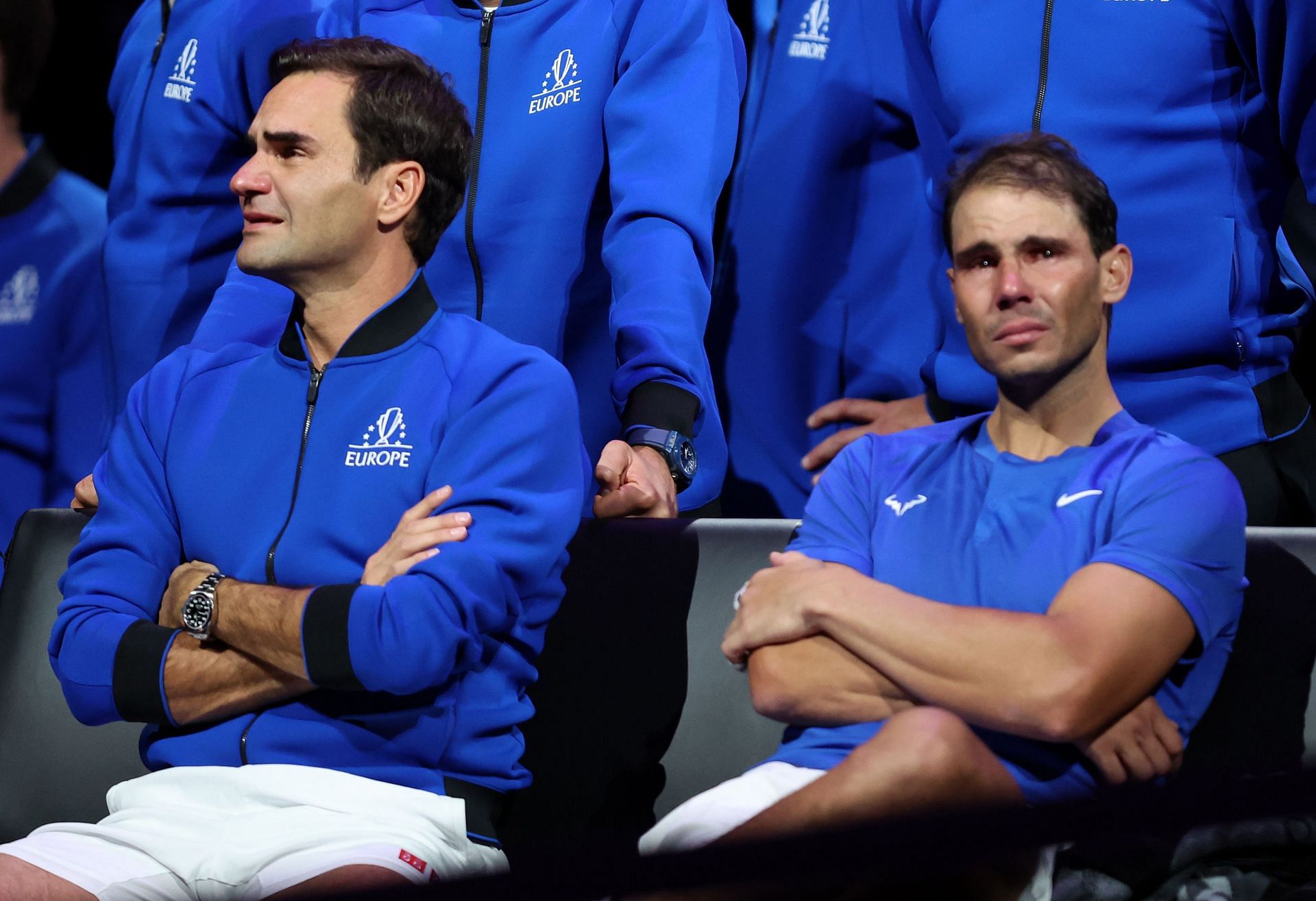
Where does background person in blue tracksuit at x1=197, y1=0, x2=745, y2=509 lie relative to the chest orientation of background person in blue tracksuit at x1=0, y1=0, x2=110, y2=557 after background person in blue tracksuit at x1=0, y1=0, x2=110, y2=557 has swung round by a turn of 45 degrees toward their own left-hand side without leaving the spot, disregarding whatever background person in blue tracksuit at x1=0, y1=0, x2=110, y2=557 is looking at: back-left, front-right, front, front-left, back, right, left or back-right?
front-left

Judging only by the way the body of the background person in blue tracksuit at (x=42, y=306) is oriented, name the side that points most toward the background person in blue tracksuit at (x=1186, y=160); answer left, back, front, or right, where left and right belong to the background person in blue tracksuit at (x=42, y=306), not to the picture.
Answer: left

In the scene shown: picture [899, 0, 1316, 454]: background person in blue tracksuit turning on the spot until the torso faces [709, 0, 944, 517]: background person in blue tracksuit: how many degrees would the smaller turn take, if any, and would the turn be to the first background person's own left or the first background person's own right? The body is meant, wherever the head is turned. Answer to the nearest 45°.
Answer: approximately 90° to the first background person's own right

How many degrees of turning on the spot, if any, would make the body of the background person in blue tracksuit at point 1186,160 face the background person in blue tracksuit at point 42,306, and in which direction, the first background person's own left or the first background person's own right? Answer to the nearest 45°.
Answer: approximately 45° to the first background person's own right

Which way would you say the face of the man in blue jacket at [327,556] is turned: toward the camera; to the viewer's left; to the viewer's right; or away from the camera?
to the viewer's left

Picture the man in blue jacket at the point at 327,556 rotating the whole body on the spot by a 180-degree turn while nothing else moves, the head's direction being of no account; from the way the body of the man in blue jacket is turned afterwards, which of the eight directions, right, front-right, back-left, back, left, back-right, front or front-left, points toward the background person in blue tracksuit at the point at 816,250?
front

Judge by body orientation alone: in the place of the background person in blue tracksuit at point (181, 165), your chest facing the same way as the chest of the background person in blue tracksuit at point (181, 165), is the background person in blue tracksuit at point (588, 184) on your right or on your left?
on your left

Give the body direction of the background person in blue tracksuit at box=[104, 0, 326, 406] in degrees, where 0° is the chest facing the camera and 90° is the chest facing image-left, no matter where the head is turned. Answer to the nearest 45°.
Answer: approximately 45°

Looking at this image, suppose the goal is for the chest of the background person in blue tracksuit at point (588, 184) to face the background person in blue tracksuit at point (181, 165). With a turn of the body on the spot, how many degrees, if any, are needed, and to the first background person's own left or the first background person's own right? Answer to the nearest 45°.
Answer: approximately 135° to the first background person's own right
